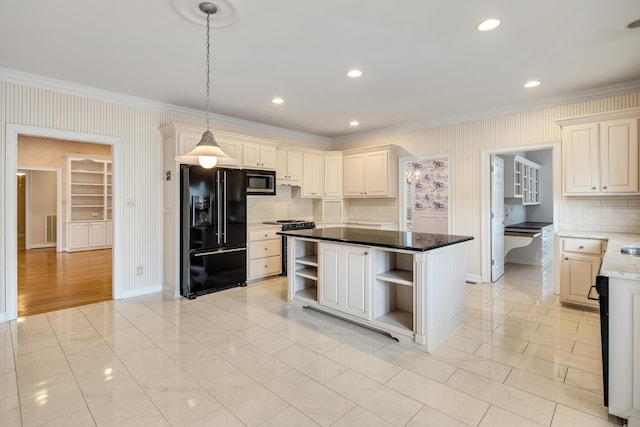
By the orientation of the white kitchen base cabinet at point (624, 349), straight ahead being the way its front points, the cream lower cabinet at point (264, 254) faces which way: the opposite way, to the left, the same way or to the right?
to the left

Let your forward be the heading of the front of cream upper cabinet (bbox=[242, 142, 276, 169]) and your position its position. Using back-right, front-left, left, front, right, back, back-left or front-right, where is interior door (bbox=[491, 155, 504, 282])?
front-left

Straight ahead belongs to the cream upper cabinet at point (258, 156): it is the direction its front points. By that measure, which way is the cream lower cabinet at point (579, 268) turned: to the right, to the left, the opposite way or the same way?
to the right

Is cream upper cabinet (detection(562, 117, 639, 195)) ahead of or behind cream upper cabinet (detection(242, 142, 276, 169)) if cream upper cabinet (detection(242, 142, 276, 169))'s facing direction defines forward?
ahead

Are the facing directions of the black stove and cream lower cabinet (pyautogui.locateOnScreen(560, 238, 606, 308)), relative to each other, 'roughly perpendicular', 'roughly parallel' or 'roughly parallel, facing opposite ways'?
roughly perpendicular

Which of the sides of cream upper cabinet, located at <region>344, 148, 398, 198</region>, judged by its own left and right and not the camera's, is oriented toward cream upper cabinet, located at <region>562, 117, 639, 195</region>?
left

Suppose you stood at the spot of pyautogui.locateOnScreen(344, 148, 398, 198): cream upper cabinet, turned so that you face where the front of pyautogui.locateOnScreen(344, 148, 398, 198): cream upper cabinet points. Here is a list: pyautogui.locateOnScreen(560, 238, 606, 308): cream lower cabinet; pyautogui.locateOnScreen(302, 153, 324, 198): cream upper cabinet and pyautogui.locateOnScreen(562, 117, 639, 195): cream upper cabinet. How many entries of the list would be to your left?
2

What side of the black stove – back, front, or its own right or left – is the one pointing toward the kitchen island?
front
